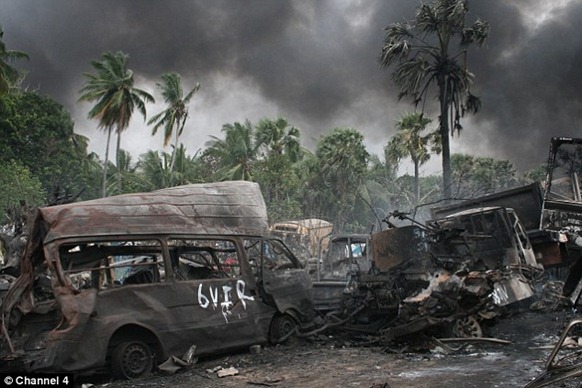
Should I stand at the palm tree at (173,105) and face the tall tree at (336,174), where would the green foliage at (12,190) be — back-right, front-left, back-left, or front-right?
back-right

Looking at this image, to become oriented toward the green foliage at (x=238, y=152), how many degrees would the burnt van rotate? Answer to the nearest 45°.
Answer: approximately 45° to its left

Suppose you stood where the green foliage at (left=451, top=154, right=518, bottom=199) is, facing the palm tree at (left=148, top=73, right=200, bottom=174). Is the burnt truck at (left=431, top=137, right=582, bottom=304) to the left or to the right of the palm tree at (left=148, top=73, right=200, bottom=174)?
left

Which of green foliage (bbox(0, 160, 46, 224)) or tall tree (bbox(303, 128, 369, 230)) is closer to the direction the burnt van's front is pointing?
the tall tree

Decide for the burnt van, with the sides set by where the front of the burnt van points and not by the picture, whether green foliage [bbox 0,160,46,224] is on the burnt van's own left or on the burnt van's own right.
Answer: on the burnt van's own left

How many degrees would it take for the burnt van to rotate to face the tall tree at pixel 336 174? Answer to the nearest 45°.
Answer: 0° — it already faces it

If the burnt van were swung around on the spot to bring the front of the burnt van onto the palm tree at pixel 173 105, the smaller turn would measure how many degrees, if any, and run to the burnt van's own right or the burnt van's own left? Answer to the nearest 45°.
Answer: approximately 45° to the burnt van's own left

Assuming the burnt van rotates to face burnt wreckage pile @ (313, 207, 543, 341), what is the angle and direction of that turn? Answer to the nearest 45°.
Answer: approximately 45° to its right

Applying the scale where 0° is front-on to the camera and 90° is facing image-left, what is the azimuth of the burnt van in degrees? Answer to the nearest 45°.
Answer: approximately 225°

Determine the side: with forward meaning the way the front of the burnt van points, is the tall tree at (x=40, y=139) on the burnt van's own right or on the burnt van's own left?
on the burnt van's own left

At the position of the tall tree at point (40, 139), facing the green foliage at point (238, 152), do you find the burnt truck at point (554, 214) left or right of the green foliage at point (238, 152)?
right
